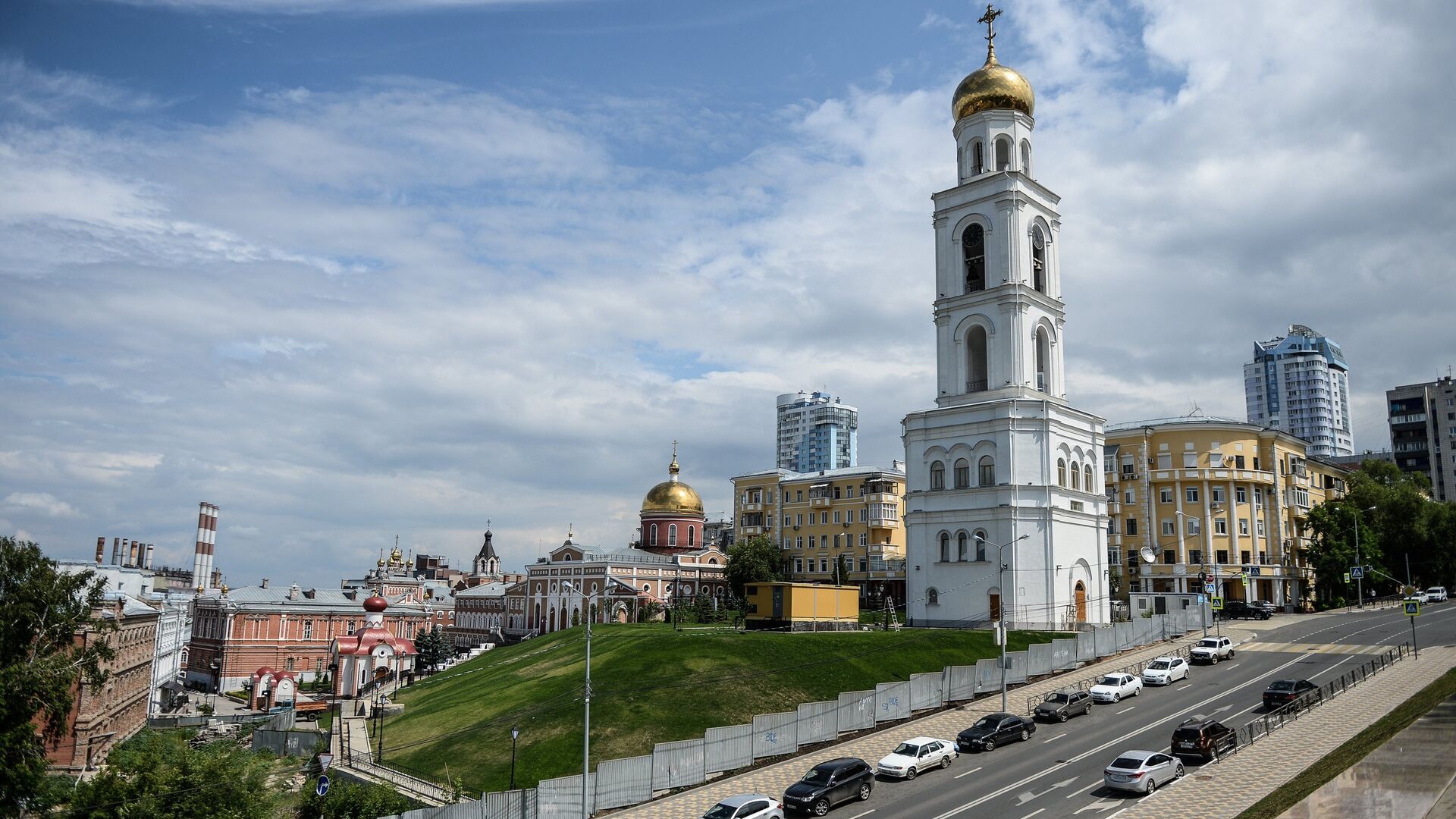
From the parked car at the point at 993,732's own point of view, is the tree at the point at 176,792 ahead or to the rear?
ahead

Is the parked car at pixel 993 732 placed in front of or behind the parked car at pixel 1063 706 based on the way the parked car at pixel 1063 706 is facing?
in front

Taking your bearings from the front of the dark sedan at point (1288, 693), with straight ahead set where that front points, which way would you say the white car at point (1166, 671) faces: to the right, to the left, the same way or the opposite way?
the opposite way

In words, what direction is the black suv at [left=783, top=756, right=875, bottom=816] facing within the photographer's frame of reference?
facing the viewer and to the left of the viewer

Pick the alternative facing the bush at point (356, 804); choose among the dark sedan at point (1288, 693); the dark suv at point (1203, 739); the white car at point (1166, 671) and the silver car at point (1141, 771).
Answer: the white car at point (1166, 671)

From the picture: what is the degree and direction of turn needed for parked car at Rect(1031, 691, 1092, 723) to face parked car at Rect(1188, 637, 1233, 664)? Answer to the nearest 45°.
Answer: approximately 180°

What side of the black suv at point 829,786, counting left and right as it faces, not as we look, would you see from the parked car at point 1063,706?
back

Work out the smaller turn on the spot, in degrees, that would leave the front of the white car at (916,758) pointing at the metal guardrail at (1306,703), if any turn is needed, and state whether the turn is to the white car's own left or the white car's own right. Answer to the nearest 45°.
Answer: approximately 180°

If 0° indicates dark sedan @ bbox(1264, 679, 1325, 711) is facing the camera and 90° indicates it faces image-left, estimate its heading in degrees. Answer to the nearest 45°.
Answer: approximately 225°

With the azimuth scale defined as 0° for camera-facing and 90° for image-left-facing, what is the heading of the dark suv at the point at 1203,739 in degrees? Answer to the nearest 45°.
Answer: approximately 225°

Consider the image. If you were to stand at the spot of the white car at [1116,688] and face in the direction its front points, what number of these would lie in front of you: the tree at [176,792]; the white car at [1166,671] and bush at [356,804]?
2

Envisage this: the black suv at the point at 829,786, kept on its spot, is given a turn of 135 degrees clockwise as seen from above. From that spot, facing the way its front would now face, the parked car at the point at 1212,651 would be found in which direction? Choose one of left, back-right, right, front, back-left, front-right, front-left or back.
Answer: front-right

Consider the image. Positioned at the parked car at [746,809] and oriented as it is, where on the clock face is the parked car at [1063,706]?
the parked car at [1063,706] is roughly at 6 o'clock from the parked car at [746,809].

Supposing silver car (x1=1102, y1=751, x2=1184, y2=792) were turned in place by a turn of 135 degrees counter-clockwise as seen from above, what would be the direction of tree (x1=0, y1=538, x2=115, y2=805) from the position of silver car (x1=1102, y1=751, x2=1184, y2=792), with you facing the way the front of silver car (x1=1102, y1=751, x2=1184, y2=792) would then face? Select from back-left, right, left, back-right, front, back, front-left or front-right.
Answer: front

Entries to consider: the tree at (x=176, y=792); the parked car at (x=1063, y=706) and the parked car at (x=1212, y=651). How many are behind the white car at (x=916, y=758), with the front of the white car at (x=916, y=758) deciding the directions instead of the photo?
2

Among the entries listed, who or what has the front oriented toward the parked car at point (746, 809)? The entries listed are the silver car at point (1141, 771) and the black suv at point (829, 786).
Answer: the black suv

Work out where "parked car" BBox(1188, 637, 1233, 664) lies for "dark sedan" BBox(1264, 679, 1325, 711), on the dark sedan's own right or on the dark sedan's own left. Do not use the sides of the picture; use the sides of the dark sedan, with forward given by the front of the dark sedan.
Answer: on the dark sedan's own left

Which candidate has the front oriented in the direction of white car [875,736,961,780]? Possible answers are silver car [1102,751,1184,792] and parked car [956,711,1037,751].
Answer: the parked car

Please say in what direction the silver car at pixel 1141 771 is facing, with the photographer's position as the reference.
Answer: facing away from the viewer and to the right of the viewer

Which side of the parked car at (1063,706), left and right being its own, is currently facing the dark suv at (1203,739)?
left
